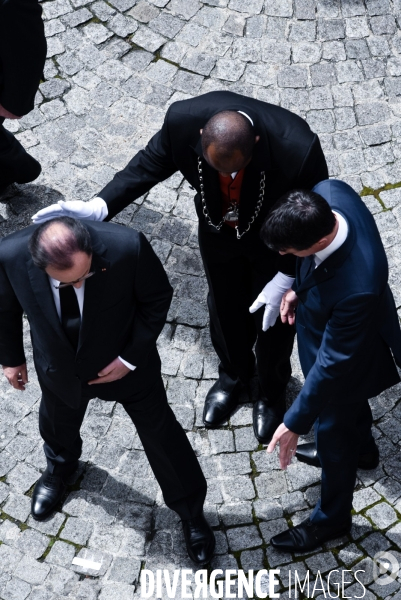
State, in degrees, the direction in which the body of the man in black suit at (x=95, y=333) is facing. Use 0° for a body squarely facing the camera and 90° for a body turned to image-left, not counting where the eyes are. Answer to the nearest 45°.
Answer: approximately 0°

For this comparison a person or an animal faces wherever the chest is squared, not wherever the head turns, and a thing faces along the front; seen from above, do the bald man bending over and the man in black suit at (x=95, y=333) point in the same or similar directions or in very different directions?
same or similar directions

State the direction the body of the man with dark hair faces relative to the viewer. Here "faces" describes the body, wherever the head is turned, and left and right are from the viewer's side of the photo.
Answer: facing to the left of the viewer

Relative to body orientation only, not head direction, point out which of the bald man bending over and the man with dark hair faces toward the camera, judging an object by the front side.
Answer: the bald man bending over

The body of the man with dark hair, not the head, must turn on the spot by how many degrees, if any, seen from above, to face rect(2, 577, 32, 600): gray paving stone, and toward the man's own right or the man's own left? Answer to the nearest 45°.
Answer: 0° — they already face it

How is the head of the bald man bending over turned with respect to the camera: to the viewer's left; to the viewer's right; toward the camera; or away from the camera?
toward the camera

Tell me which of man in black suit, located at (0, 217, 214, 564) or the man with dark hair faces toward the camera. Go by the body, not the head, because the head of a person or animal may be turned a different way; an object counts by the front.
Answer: the man in black suit

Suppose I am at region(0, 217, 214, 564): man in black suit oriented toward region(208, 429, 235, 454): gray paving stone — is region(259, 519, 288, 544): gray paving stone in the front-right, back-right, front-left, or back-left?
front-right

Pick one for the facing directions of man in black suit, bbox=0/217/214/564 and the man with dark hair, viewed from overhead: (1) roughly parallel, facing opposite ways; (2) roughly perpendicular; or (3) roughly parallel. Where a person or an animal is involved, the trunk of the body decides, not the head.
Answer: roughly perpendicular

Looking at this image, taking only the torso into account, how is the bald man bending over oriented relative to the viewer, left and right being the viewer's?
facing the viewer

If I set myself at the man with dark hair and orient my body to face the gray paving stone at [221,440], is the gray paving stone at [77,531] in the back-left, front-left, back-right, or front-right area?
front-left

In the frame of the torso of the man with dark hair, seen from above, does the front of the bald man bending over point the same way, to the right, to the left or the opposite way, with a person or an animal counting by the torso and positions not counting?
to the left

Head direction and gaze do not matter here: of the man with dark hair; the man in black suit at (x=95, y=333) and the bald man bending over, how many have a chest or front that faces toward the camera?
2
